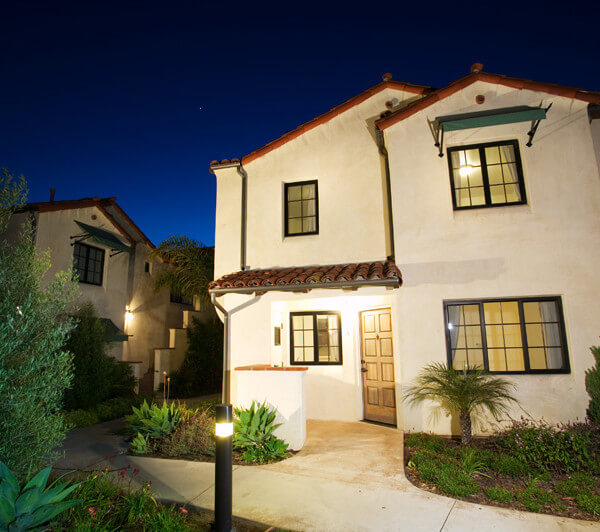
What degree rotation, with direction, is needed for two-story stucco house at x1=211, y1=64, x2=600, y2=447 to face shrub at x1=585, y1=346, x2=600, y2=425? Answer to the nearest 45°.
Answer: approximately 90° to its left

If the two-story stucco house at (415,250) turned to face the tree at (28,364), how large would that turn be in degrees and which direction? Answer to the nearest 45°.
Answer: approximately 45° to its right

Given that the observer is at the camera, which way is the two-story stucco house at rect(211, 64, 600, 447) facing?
facing the viewer

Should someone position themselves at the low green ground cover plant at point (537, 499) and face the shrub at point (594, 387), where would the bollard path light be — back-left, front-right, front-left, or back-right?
back-left

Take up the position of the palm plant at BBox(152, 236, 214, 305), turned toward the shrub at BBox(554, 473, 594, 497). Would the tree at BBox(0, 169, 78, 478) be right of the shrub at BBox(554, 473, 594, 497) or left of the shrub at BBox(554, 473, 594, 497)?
right

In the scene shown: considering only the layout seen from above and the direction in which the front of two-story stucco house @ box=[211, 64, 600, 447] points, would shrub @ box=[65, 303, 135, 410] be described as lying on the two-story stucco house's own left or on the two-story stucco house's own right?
on the two-story stucco house's own right

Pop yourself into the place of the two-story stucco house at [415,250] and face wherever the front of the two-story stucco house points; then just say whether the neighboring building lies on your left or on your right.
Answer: on your right

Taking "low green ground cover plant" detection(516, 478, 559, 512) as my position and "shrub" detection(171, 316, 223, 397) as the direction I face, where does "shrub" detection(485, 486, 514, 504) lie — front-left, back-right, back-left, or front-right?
front-left

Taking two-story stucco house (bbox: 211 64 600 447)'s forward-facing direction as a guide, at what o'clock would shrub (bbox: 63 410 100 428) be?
The shrub is roughly at 3 o'clock from the two-story stucco house.

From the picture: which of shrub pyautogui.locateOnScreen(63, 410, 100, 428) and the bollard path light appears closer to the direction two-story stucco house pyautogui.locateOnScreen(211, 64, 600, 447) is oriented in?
the bollard path light

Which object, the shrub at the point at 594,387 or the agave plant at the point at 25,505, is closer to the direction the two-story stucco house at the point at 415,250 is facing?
the agave plant
